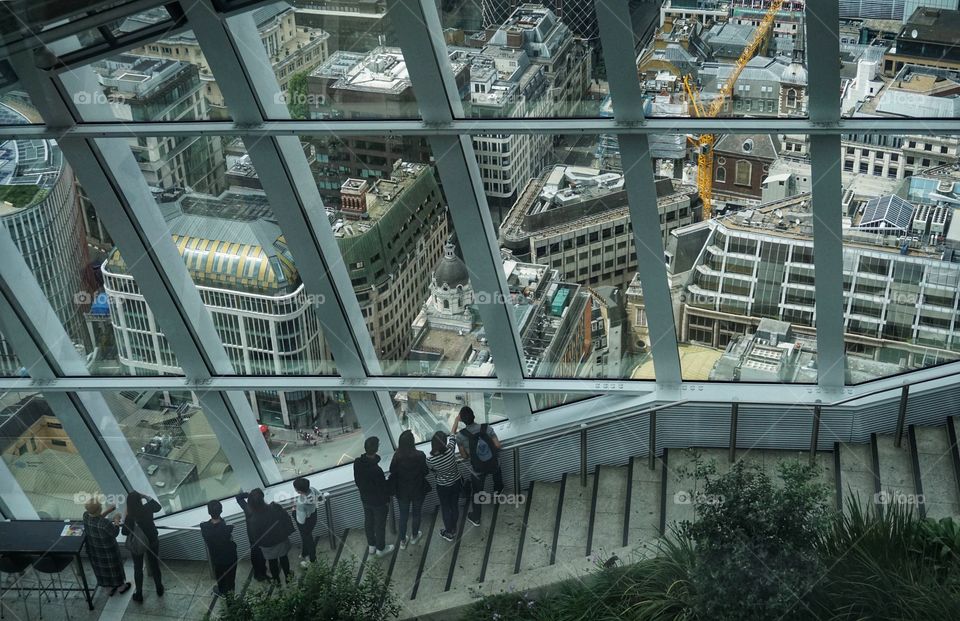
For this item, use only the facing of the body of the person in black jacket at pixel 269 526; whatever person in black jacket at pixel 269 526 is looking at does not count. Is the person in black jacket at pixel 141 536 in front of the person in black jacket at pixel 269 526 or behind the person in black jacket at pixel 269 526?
in front

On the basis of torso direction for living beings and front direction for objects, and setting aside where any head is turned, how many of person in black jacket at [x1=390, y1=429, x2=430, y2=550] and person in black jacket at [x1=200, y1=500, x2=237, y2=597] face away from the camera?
2

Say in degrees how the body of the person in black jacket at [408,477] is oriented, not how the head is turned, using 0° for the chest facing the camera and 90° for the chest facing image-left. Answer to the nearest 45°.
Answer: approximately 180°

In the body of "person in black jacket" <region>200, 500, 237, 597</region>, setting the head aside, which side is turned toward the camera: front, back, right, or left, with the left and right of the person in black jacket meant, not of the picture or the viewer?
back

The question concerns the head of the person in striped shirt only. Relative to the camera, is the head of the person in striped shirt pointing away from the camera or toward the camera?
away from the camera

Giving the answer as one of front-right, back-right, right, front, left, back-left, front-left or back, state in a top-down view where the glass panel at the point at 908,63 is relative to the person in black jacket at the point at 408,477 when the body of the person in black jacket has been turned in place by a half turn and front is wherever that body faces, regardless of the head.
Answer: left

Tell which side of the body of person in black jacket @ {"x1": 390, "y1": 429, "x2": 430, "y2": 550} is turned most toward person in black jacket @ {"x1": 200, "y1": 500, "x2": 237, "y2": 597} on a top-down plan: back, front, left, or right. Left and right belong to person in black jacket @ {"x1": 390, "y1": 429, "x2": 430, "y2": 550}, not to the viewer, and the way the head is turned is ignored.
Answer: left

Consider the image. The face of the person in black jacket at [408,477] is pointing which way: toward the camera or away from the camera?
away from the camera

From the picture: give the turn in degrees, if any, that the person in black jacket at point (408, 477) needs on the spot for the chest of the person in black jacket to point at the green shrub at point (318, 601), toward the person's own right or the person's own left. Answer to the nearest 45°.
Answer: approximately 135° to the person's own left

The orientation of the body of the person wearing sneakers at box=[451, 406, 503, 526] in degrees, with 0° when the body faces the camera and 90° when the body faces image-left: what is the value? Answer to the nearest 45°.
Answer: approximately 135°

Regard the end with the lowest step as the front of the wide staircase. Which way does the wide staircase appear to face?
to the viewer's left
